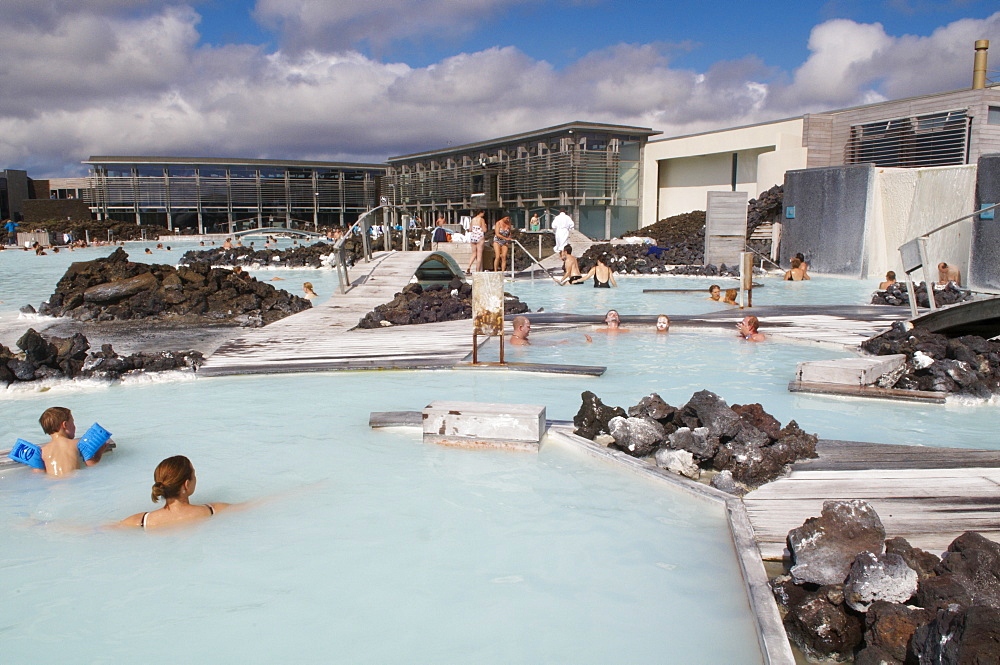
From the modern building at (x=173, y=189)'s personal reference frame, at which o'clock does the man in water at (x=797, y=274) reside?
The man in water is roughly at 11 o'clock from the modern building.

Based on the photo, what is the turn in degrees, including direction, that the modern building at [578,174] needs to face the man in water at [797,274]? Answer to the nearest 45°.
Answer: approximately 45° to its left

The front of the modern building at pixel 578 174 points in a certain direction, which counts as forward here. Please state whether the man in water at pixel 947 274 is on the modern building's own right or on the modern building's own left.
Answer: on the modern building's own left

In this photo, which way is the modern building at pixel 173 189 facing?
toward the camera

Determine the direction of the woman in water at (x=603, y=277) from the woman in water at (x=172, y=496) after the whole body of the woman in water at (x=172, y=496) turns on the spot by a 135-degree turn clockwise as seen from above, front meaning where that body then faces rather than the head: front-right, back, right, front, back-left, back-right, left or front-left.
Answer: left

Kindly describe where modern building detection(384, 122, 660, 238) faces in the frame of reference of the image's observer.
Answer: facing the viewer and to the left of the viewer

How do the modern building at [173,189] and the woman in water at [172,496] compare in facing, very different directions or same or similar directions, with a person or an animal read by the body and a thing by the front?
very different directions

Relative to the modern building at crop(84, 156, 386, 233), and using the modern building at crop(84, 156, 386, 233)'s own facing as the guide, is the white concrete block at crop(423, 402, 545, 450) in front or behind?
in front

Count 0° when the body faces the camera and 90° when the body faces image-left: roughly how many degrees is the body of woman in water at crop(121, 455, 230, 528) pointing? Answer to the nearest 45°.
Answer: approximately 180°
